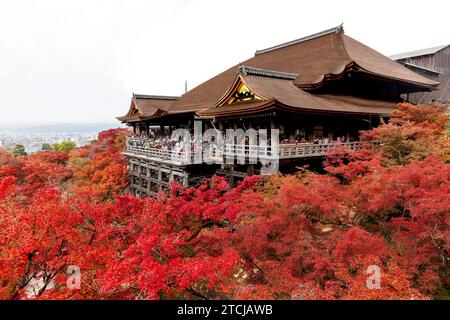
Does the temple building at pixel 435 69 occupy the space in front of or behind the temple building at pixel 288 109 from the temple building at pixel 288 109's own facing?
behind

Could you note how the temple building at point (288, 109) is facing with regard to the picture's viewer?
facing the viewer and to the left of the viewer
